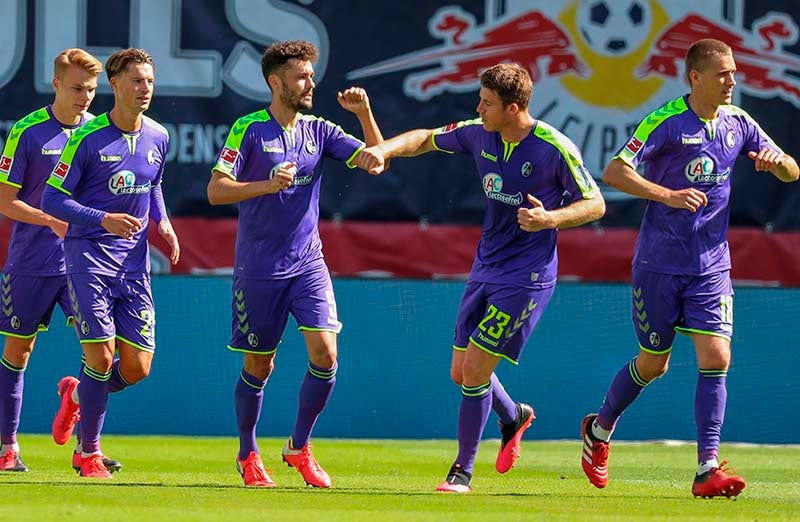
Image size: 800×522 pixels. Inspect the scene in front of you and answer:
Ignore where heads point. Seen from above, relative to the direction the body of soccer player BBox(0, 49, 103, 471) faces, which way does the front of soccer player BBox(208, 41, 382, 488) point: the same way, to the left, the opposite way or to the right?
the same way

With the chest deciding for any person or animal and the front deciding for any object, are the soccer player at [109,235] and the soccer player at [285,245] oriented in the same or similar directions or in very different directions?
same or similar directions

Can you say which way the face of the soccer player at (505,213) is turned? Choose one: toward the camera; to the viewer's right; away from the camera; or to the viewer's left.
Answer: to the viewer's left

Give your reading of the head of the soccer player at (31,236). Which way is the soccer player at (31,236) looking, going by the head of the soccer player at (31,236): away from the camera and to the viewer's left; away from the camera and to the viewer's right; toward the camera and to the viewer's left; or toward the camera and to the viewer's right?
toward the camera and to the viewer's right

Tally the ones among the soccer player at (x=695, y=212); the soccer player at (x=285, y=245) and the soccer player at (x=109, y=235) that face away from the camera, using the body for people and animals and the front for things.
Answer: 0

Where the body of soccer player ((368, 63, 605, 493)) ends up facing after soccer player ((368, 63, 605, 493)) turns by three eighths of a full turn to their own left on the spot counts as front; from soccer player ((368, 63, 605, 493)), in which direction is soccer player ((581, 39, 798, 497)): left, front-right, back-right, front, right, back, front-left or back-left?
front

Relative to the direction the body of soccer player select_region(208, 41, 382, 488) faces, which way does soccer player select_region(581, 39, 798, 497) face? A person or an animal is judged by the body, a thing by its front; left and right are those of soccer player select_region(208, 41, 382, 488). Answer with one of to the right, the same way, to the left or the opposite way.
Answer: the same way

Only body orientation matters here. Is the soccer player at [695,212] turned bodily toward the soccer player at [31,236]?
no

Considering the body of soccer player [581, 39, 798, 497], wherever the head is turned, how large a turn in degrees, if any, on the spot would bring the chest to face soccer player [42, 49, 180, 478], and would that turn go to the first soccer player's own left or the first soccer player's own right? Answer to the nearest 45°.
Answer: approximately 135° to the first soccer player's own right

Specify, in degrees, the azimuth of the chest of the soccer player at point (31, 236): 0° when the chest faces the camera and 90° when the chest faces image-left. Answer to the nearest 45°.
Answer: approximately 315°

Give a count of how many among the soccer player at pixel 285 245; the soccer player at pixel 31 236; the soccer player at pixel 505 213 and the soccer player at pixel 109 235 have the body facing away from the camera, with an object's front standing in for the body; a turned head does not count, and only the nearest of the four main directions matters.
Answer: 0

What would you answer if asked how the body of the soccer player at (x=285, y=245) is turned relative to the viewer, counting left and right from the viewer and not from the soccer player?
facing the viewer and to the right of the viewer

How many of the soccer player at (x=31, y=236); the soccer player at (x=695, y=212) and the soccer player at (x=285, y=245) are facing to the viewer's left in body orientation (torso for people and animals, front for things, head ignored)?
0

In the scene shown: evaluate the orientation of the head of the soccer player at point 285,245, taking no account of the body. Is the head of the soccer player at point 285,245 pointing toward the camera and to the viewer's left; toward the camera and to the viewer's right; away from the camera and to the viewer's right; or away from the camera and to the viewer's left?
toward the camera and to the viewer's right

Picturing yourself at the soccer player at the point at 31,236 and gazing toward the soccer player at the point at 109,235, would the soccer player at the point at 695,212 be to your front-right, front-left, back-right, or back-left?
front-left

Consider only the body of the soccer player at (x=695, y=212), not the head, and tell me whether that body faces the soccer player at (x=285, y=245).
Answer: no

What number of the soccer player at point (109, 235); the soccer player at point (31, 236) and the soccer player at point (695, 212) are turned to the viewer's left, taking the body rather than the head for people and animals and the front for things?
0

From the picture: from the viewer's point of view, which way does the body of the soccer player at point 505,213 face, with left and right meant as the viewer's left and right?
facing the viewer and to the left of the viewer
